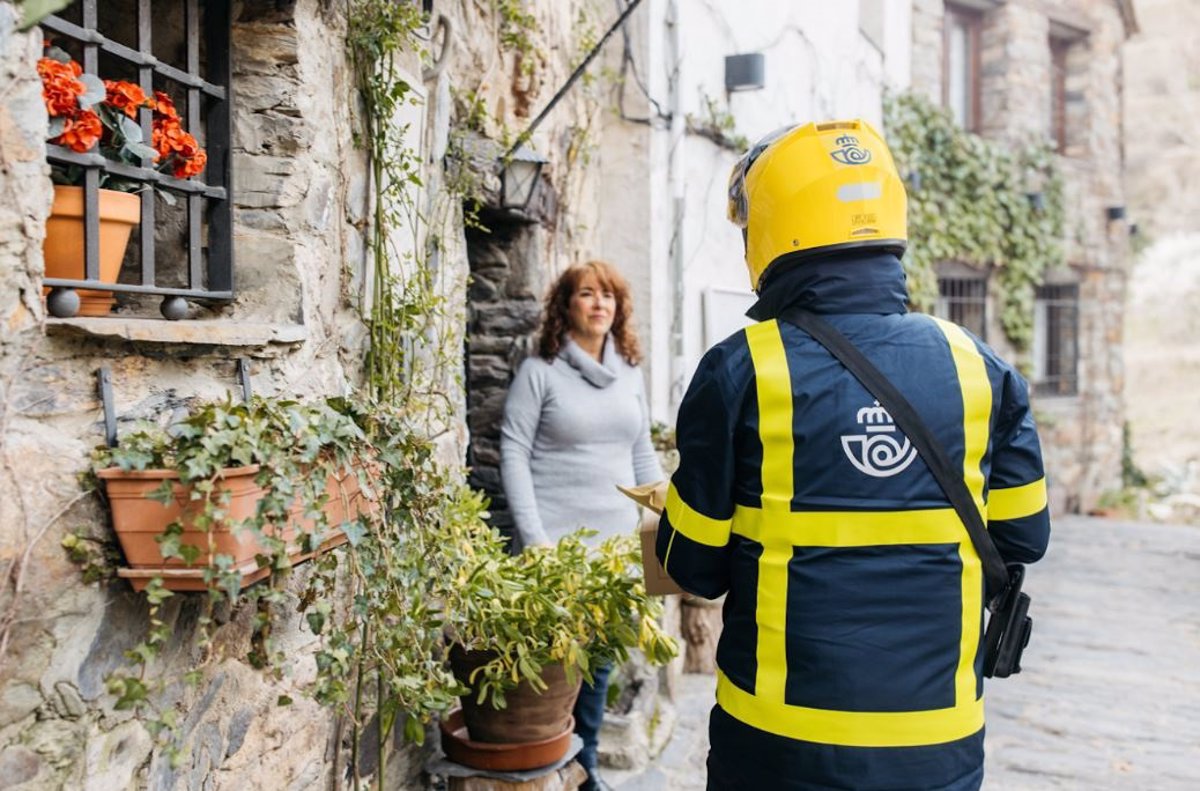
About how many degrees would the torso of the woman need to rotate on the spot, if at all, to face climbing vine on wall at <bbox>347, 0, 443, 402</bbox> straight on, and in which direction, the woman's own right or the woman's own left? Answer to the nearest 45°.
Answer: approximately 90° to the woman's own right

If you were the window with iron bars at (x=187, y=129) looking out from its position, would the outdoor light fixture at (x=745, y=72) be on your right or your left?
on your left

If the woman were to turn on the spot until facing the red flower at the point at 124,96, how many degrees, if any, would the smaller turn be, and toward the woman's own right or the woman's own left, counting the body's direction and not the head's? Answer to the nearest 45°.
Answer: approximately 90° to the woman's own right

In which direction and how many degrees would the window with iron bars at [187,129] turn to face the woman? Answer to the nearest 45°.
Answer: approximately 90° to its left

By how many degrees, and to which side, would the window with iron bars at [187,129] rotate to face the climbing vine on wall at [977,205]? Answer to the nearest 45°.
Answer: approximately 90° to its left

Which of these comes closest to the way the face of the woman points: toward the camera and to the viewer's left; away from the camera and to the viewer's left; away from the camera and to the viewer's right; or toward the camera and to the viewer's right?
toward the camera and to the viewer's right

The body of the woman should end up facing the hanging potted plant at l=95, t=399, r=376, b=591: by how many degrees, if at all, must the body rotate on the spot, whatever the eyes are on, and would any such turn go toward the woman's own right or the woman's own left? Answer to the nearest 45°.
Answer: approximately 45° to the woman's own right

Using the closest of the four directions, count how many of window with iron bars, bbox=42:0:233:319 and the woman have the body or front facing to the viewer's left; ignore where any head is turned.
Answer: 0

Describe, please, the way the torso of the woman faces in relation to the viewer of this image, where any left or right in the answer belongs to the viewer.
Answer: facing the viewer and to the right of the viewer
